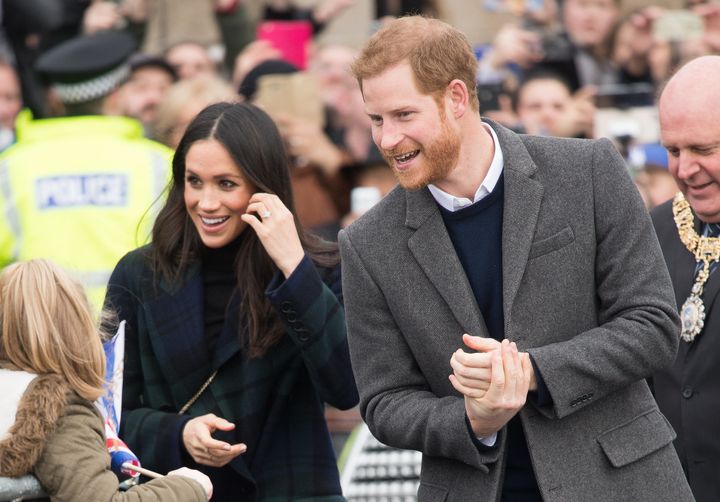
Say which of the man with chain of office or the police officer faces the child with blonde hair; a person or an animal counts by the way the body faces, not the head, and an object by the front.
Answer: the man with chain of office

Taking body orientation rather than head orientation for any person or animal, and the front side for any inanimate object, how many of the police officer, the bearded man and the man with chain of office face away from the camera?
1

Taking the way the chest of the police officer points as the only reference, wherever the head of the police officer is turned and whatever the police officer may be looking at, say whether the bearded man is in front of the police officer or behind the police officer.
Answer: behind

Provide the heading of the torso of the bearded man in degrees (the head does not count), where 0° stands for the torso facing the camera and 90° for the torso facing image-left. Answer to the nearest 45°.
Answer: approximately 45°

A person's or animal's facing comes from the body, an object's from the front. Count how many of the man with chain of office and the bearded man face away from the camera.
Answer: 0

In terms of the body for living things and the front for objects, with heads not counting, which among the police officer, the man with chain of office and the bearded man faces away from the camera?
the police officer

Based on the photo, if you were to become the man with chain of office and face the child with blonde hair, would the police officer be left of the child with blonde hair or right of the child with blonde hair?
right

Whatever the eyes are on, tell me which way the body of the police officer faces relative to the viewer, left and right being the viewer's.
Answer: facing away from the viewer

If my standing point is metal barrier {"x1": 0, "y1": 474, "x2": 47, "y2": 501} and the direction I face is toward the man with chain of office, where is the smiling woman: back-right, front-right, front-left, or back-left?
front-left

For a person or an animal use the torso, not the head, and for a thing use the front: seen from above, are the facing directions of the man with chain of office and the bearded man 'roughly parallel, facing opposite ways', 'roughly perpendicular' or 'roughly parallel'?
roughly parallel

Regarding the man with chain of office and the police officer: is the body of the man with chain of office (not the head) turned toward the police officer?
no

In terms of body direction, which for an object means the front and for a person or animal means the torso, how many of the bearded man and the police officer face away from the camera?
1
